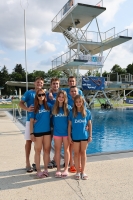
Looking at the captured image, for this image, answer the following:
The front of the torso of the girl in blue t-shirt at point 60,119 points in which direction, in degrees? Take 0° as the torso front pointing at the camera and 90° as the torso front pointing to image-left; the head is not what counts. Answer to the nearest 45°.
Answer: approximately 0°

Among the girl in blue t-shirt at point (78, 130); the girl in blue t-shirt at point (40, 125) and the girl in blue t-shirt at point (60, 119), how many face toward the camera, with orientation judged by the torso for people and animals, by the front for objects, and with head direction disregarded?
3

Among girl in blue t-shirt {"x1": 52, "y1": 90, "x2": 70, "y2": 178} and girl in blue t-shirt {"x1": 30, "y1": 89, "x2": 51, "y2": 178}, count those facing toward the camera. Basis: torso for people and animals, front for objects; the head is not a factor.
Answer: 2

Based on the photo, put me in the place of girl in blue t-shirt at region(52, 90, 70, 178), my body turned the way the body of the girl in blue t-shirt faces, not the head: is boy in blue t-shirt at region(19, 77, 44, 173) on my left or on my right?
on my right
